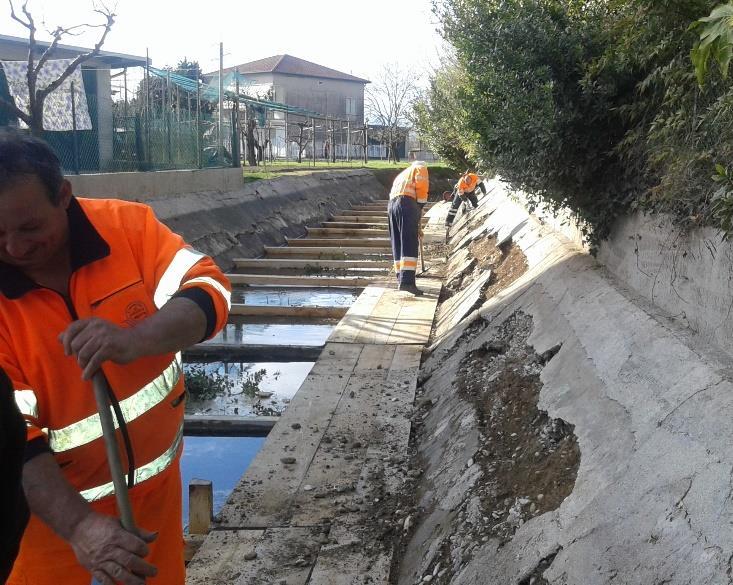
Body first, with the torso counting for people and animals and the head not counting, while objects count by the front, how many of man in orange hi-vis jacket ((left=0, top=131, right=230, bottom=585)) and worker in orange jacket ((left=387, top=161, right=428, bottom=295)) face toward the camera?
1

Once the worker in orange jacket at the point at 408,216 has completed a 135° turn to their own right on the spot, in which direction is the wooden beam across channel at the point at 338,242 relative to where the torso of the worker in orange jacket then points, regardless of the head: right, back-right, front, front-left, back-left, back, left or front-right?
back-right

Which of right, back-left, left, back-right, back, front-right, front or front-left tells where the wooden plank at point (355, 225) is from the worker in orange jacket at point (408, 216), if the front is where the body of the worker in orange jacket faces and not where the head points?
left

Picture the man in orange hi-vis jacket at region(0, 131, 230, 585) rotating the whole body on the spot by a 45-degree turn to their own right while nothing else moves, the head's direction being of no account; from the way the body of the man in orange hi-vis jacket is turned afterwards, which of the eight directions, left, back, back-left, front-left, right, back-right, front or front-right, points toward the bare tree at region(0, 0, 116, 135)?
back-right

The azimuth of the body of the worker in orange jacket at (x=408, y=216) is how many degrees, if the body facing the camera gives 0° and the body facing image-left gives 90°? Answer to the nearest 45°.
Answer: approximately 270°

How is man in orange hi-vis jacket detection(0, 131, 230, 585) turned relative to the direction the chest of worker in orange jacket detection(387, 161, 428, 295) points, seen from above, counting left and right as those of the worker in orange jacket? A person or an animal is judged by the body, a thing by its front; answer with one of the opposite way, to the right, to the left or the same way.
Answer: to the right

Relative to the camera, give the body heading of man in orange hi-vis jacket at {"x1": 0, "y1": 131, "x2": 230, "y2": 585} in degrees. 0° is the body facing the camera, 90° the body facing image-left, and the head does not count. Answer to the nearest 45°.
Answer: approximately 0°
